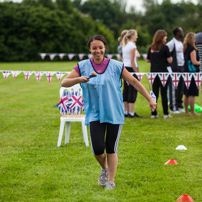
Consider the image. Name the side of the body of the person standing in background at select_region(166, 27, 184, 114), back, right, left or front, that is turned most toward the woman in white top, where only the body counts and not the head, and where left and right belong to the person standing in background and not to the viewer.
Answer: right

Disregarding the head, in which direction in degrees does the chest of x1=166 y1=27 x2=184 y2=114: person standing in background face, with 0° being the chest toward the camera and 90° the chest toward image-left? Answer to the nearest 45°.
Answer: approximately 315°

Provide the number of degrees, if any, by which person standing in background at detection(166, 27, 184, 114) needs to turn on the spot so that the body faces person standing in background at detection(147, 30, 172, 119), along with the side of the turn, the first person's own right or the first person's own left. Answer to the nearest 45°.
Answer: approximately 90° to the first person's own right

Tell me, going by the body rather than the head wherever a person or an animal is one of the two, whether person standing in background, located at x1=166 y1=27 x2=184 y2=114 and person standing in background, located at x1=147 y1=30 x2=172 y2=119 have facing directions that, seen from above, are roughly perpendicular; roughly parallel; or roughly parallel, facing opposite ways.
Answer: roughly perpendicular

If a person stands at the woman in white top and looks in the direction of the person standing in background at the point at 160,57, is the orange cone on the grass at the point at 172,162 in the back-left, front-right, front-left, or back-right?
front-right

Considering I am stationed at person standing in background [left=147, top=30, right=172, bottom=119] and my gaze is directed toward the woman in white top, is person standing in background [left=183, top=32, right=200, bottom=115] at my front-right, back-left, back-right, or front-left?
back-right

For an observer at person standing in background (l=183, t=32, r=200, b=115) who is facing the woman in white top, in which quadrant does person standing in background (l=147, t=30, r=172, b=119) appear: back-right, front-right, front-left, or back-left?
front-left

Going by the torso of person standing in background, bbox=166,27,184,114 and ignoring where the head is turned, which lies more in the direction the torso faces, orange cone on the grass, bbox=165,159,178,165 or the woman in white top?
the orange cone on the grass
